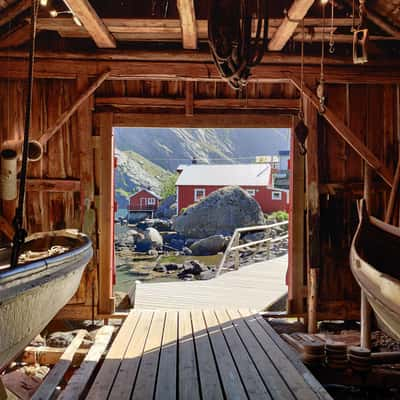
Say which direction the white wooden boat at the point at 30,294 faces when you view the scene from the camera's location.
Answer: facing away from the viewer and to the right of the viewer

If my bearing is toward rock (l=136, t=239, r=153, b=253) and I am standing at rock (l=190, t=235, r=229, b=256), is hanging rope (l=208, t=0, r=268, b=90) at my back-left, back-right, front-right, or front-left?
back-left

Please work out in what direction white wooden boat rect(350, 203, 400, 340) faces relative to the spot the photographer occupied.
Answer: facing away from the viewer and to the left of the viewer
